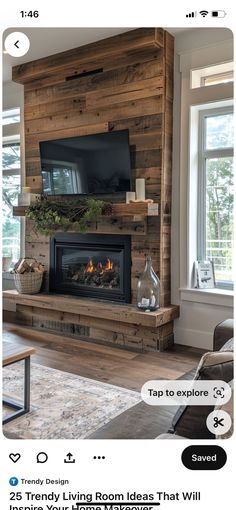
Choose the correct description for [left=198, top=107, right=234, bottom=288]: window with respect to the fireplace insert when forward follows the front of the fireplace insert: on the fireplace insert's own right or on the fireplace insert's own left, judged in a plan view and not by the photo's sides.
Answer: on the fireplace insert's own left

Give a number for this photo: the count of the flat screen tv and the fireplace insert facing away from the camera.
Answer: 0

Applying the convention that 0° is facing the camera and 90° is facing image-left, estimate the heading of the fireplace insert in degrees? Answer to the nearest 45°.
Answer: approximately 45°

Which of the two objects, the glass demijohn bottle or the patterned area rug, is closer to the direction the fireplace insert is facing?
the patterned area rug

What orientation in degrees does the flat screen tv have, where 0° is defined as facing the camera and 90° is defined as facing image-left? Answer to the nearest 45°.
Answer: approximately 45°

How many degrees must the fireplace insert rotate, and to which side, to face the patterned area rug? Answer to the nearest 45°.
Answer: approximately 45° to its left
